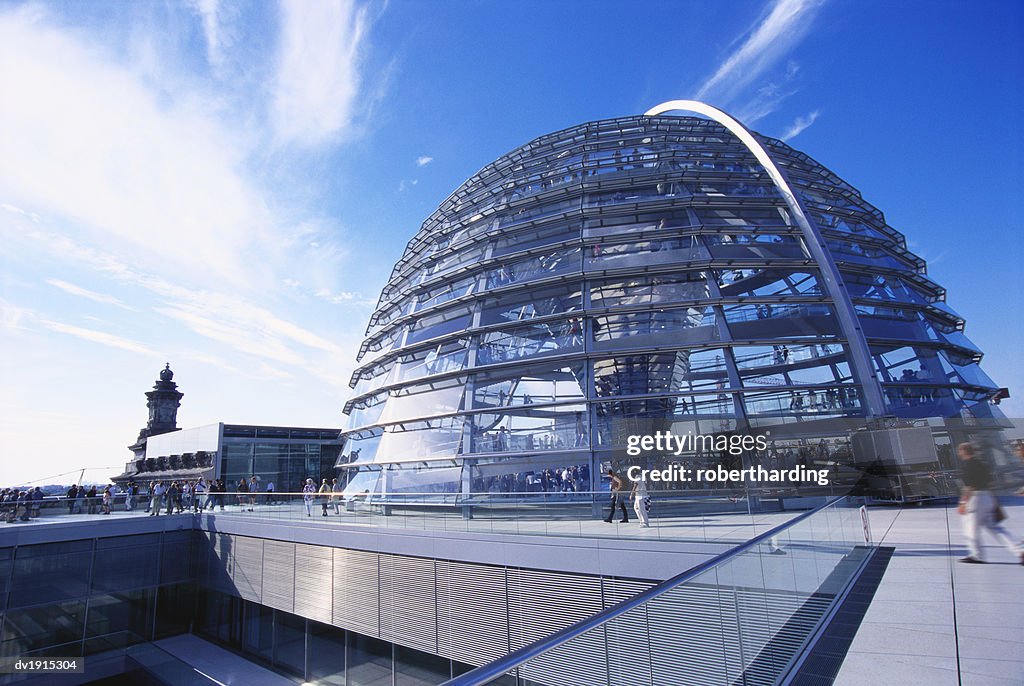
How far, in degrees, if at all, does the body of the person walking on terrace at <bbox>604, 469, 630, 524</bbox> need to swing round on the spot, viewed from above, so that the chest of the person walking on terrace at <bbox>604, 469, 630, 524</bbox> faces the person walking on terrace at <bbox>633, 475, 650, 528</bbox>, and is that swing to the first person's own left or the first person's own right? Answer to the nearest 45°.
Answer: approximately 135° to the first person's own left

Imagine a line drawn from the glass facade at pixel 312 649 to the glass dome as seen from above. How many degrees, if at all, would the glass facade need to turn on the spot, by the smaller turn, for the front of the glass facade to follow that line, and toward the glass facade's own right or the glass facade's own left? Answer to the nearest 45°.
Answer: approximately 135° to the glass facade's own left

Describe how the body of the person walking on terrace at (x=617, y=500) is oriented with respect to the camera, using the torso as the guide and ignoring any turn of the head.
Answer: to the viewer's left

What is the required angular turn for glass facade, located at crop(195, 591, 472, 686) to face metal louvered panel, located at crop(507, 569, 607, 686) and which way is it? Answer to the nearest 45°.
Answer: approximately 90° to its left

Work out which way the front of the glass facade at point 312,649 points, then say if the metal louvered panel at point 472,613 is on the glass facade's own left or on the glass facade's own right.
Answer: on the glass facade's own left
